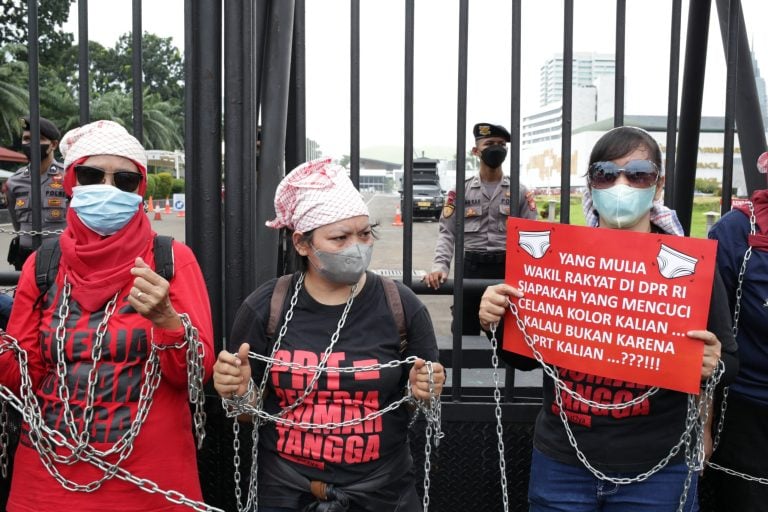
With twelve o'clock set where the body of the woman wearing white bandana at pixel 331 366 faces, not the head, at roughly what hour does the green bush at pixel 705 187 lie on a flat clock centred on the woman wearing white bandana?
The green bush is roughly at 7 o'clock from the woman wearing white bandana.

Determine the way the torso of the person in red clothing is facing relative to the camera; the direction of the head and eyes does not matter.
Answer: toward the camera

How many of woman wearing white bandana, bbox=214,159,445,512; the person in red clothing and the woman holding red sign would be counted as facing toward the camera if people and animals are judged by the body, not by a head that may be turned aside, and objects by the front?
3

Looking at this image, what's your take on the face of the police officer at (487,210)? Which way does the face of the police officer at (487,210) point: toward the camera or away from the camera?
toward the camera

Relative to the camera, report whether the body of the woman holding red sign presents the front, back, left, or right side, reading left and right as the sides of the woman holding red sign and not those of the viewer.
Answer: front

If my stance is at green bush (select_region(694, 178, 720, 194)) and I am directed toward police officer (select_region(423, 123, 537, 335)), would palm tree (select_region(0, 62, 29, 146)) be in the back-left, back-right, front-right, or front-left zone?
front-right

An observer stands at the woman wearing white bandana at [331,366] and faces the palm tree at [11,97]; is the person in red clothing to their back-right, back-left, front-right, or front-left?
front-left

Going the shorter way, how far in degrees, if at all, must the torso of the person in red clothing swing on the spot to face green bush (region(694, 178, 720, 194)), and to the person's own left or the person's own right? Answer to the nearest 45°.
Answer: approximately 135° to the person's own left

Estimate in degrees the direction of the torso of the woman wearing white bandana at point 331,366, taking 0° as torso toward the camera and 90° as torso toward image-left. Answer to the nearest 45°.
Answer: approximately 0°

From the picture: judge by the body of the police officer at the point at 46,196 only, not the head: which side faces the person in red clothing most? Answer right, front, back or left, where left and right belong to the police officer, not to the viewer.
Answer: front
